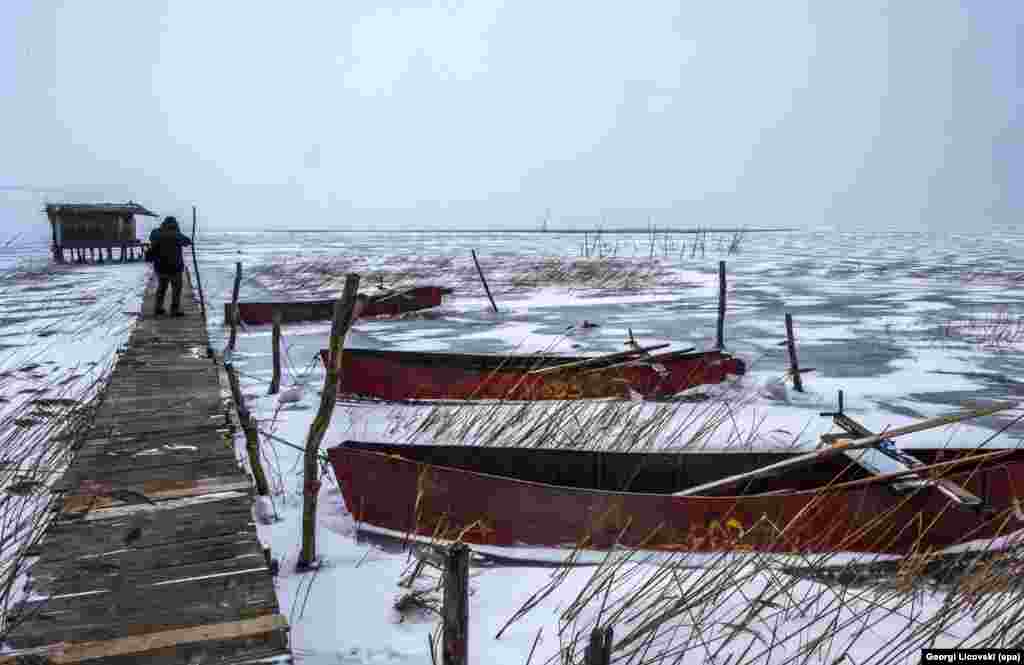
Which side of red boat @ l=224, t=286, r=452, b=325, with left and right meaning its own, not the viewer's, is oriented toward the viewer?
right

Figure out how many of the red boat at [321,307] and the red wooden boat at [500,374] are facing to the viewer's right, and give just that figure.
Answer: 2
